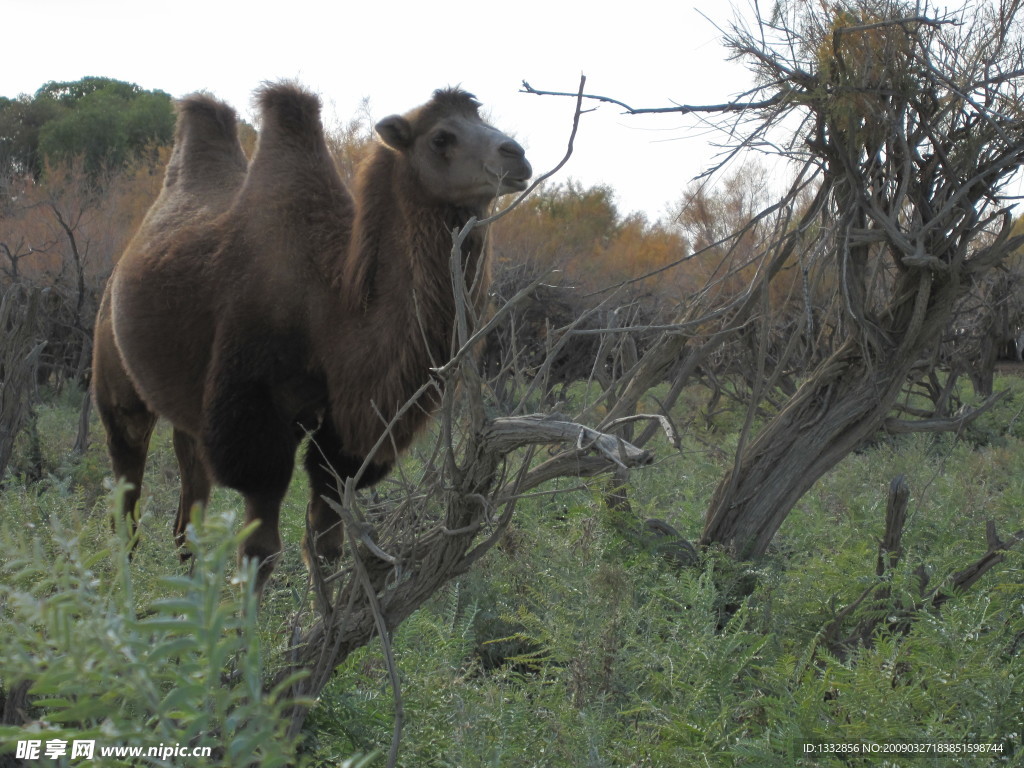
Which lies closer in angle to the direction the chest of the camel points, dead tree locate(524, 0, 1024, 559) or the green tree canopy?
the dead tree

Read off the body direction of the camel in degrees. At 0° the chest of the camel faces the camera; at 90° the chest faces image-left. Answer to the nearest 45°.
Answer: approximately 315°

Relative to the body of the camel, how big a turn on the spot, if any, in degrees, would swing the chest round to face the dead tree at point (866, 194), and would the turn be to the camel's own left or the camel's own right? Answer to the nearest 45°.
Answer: approximately 45° to the camel's own left

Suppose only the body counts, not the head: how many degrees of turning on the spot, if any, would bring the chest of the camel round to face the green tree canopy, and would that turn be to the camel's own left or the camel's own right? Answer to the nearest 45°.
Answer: approximately 135° to the camel's own left

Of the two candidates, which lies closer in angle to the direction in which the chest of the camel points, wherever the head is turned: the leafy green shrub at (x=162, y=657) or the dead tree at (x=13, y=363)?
the leafy green shrub

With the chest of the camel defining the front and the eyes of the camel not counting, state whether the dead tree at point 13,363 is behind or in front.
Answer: behind

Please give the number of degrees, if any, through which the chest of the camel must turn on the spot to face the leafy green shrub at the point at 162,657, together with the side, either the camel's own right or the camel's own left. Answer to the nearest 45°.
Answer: approximately 45° to the camel's own right

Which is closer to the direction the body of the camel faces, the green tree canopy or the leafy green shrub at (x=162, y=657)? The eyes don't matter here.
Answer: the leafy green shrub
